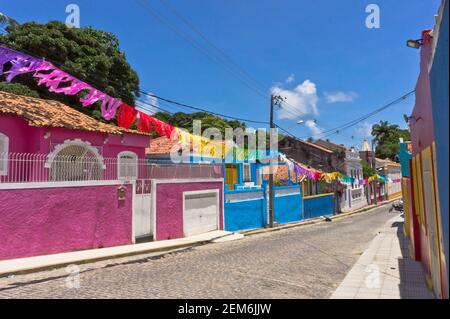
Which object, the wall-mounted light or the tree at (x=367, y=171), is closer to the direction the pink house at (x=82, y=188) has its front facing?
the wall-mounted light

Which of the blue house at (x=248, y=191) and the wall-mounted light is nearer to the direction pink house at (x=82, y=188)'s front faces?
the wall-mounted light

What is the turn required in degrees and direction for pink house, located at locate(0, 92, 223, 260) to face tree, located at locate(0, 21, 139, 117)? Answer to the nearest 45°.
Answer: approximately 135° to its left

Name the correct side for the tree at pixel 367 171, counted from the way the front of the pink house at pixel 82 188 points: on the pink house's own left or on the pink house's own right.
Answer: on the pink house's own left

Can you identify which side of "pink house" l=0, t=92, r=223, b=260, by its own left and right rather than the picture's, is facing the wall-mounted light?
front

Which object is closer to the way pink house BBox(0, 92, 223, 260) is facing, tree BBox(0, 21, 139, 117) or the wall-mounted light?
the wall-mounted light

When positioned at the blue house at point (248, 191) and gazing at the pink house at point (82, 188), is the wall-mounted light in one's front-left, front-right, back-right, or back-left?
front-left

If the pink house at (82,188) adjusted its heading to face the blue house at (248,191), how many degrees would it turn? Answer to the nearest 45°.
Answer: approximately 90° to its left

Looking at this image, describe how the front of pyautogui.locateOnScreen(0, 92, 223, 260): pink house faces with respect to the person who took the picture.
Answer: facing the viewer and to the right of the viewer
